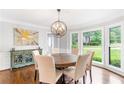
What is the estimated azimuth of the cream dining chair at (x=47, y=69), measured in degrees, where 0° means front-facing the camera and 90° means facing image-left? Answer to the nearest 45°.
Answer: approximately 225°

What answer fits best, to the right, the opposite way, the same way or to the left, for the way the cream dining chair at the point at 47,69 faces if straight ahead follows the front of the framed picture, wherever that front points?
to the left

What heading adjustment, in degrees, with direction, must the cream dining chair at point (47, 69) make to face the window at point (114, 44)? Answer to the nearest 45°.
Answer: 0° — it already faces it

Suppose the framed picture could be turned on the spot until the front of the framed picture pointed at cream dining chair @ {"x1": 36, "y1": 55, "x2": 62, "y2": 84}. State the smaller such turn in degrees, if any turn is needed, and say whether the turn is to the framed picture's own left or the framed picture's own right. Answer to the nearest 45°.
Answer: approximately 45° to the framed picture's own right

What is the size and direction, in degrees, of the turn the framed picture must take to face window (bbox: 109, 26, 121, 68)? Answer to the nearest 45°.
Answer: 0° — it already faces it

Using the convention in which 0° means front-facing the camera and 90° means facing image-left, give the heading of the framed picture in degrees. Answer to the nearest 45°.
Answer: approximately 315°
